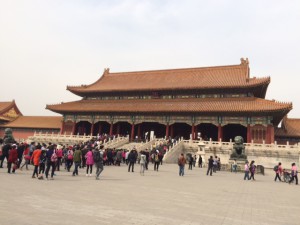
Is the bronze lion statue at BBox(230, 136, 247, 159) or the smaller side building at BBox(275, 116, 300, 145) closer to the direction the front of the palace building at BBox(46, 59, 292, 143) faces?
the bronze lion statue

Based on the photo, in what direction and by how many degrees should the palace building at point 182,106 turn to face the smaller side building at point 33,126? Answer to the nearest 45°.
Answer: approximately 90° to its right

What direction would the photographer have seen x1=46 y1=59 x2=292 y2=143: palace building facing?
facing the viewer

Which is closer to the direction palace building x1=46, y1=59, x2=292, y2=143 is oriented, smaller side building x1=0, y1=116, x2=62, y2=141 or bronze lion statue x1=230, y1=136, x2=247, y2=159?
the bronze lion statue

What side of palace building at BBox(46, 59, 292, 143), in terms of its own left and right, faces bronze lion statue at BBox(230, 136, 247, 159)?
front

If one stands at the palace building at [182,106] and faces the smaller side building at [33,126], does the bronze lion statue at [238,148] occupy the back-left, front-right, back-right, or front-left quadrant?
back-left

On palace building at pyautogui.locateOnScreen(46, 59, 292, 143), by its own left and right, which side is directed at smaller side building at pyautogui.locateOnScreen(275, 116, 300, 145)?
left
